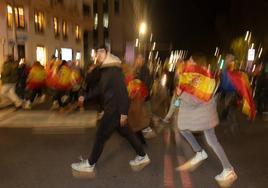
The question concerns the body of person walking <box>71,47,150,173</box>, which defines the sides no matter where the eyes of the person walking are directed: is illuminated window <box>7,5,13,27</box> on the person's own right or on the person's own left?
on the person's own right

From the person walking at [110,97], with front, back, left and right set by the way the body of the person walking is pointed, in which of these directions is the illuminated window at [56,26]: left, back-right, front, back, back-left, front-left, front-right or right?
right

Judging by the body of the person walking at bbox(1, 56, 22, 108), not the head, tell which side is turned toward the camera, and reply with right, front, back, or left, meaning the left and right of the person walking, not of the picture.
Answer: left

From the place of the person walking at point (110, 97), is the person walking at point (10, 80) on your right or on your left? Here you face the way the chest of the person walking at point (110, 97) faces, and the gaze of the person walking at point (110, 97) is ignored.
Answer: on your right

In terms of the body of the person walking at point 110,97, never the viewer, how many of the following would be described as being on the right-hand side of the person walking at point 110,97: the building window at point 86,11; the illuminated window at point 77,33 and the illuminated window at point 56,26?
3

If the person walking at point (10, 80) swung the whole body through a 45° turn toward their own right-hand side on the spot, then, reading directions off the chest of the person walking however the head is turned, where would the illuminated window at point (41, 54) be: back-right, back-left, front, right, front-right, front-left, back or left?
front-right
